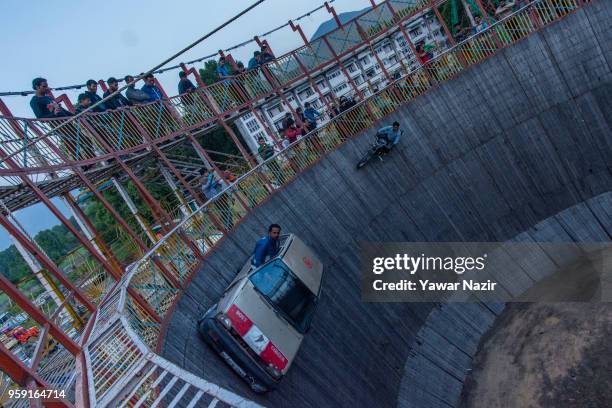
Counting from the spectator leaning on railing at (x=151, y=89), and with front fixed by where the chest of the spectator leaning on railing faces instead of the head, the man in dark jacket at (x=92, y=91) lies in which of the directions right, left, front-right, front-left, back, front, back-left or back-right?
right

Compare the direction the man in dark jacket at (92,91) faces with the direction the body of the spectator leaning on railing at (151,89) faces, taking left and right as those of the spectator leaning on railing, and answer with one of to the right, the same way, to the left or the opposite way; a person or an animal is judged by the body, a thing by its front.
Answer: the same way

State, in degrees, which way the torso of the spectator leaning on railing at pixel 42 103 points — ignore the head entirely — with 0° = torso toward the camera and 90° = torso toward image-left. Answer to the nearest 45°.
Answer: approximately 315°

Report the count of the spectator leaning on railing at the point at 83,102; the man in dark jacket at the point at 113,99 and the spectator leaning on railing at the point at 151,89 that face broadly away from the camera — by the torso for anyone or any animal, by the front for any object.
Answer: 0

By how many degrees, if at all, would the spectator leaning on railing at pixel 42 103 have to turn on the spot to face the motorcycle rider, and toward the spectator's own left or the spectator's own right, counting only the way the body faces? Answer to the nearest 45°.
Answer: approximately 45° to the spectator's own left

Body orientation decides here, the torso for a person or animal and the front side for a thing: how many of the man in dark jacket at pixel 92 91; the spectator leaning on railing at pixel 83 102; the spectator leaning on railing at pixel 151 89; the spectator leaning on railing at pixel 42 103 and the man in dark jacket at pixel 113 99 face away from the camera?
0

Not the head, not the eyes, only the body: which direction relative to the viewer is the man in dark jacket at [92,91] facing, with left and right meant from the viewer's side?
facing the viewer and to the right of the viewer

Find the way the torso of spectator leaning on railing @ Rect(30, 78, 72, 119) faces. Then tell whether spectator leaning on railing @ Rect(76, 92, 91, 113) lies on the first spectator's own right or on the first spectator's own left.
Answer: on the first spectator's own left

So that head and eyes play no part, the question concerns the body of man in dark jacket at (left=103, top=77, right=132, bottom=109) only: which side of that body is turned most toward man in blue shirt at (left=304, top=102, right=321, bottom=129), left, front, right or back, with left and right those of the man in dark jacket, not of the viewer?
left

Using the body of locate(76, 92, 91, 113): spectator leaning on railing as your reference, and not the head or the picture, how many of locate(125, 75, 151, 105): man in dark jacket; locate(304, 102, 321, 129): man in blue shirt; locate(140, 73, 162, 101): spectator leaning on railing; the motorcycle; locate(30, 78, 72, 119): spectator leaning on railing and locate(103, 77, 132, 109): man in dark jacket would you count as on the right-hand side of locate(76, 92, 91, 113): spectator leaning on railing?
1

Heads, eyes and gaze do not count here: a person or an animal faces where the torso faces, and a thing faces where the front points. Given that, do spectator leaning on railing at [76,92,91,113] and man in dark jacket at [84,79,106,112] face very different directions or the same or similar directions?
same or similar directions

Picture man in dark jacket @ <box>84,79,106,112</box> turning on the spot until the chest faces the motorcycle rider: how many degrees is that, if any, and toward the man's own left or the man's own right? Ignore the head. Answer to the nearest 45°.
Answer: approximately 45° to the man's own left

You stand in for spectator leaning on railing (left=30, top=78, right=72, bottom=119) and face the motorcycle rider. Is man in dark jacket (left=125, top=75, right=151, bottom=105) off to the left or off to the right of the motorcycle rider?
left

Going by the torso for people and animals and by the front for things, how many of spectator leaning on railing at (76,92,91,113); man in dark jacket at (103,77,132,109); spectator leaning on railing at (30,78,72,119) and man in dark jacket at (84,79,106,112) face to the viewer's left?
0

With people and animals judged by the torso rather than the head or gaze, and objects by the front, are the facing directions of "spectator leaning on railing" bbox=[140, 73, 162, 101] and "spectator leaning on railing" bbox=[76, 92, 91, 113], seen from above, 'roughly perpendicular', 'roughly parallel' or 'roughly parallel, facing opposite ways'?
roughly parallel

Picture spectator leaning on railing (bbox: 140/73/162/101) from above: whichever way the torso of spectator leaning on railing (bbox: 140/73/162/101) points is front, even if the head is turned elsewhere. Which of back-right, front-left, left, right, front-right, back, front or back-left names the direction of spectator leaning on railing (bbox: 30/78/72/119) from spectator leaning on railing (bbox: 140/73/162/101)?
right

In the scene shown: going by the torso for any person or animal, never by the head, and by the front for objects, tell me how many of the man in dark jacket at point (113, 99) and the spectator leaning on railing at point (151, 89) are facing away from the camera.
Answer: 0

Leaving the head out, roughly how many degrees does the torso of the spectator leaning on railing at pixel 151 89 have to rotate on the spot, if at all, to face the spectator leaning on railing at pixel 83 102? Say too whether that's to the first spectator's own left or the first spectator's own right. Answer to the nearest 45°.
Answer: approximately 90° to the first spectator's own right

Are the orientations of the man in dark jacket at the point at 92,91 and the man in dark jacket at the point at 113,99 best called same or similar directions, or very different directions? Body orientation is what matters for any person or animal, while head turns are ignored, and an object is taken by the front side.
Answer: same or similar directions

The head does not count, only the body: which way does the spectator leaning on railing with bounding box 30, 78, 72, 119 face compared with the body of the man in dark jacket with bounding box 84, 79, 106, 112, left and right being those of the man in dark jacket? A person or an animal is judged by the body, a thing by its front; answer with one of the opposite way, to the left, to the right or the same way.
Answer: the same way
